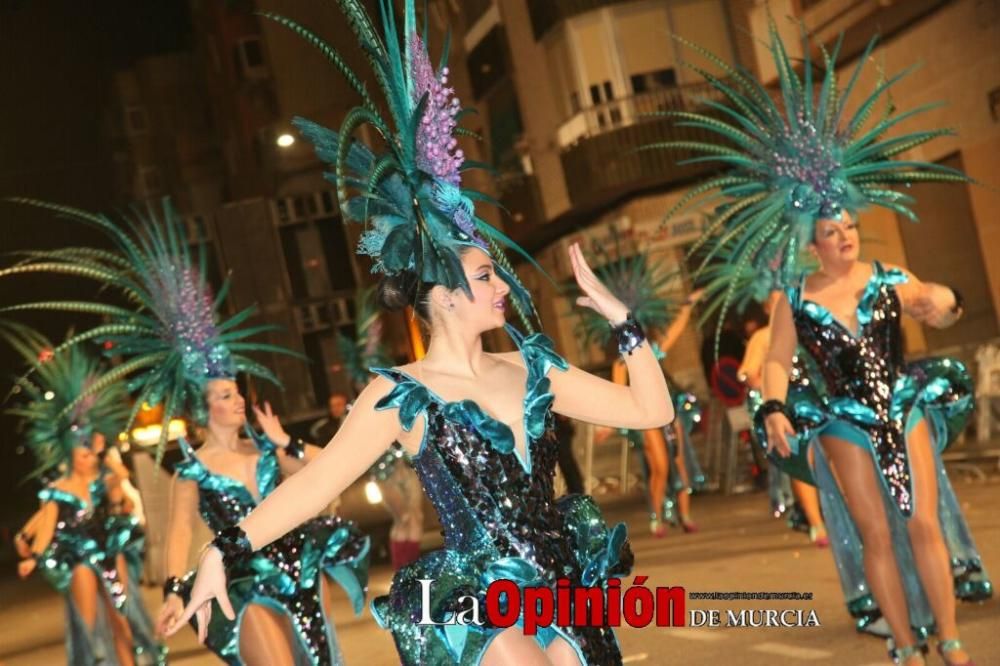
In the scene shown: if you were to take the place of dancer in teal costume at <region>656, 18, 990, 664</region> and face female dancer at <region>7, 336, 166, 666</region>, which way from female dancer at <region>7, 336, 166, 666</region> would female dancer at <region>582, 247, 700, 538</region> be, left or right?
right

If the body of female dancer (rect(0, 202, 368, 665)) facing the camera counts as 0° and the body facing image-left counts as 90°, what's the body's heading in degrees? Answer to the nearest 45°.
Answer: approximately 315°

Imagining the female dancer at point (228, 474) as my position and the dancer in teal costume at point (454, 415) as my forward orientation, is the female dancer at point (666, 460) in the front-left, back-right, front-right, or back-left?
back-left

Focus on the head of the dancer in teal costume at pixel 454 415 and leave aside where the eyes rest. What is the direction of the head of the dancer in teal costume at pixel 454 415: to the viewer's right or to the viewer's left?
to the viewer's right

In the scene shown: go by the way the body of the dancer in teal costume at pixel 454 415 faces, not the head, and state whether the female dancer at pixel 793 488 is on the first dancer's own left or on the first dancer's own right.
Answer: on the first dancer's own left
